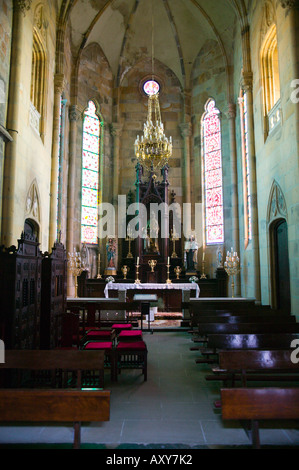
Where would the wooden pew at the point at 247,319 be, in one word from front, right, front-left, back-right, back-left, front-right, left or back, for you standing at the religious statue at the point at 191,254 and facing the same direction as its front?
front

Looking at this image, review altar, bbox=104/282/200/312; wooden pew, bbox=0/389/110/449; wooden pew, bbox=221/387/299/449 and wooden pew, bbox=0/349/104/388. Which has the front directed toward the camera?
the altar

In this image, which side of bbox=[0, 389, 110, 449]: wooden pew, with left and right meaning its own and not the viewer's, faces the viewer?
back

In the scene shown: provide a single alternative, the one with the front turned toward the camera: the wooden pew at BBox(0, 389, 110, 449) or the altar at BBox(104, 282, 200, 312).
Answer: the altar

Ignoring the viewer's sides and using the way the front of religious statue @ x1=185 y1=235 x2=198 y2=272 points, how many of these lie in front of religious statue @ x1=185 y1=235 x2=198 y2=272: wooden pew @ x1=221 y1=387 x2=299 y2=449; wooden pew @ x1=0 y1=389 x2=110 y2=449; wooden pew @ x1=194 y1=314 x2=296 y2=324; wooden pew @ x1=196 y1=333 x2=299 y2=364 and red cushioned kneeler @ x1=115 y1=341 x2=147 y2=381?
5

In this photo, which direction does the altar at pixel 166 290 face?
toward the camera

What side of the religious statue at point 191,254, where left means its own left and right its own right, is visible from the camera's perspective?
front

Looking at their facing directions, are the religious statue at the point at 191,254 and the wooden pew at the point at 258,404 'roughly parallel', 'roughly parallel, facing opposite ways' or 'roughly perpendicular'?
roughly parallel, facing opposite ways

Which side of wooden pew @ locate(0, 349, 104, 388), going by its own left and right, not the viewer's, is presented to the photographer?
back

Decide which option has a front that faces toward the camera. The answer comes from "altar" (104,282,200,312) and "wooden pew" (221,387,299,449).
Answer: the altar

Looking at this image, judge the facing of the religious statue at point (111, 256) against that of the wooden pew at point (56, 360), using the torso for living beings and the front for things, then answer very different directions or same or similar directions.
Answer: very different directions

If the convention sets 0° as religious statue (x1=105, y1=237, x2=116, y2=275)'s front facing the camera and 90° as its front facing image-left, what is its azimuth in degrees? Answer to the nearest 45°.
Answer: approximately 0°

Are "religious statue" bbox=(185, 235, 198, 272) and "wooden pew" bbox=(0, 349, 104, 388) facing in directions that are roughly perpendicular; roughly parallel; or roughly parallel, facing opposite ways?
roughly parallel, facing opposite ways

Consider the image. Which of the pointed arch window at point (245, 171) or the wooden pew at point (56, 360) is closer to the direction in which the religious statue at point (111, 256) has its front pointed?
the wooden pew

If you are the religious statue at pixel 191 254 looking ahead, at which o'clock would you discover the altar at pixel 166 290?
The altar is roughly at 1 o'clock from the religious statue.

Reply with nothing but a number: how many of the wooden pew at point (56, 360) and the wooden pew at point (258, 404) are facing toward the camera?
0

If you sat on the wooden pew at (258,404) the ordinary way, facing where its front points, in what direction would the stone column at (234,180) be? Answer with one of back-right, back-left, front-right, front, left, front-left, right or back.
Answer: front

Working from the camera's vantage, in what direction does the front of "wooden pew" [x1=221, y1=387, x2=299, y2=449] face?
facing away from the viewer

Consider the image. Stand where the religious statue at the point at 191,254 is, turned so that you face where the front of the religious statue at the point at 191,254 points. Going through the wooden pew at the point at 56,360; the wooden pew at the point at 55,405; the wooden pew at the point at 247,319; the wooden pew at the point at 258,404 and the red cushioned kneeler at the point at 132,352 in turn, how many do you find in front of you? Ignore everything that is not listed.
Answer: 5

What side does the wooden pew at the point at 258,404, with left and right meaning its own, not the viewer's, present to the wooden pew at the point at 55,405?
left

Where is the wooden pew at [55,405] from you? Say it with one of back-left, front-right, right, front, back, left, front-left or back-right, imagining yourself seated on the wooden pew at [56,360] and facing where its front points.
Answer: back
